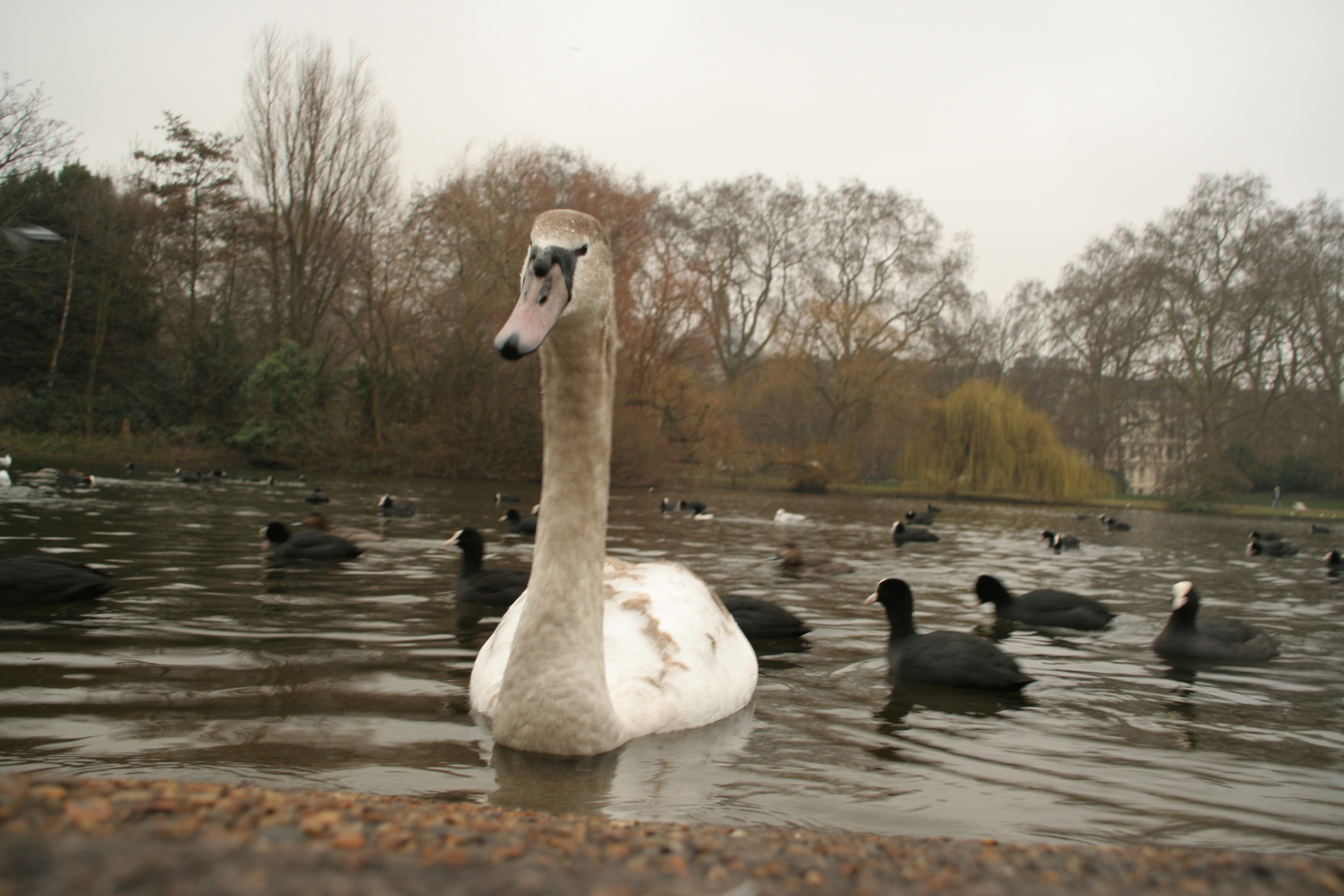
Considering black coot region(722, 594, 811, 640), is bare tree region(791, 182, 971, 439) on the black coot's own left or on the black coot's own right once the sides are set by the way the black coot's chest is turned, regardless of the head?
on the black coot's own right

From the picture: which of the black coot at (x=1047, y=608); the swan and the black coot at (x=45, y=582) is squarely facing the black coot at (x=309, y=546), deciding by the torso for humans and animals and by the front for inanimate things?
the black coot at (x=1047, y=608)

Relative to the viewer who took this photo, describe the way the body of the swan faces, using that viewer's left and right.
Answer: facing the viewer and to the left of the viewer

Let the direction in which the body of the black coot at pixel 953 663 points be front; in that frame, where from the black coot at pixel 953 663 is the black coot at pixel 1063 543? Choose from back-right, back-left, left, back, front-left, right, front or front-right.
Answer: right

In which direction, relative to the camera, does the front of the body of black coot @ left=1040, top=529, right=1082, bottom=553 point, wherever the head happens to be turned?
to the viewer's left

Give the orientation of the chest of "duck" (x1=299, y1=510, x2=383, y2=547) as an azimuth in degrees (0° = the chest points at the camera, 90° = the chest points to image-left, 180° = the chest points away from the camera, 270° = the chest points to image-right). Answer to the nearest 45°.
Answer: approximately 90°

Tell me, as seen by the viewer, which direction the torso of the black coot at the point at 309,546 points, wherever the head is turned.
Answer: to the viewer's left

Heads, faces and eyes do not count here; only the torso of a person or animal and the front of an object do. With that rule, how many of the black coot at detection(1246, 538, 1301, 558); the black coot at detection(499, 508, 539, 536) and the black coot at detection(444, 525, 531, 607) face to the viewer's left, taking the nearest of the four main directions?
3

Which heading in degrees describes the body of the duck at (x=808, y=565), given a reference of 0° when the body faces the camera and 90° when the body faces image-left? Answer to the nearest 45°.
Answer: approximately 90°

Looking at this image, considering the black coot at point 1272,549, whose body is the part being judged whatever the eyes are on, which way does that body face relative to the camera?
to the viewer's left

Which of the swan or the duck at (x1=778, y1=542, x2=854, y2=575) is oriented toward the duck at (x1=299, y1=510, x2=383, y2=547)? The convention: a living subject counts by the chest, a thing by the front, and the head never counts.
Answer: the duck at (x1=778, y1=542, x2=854, y2=575)

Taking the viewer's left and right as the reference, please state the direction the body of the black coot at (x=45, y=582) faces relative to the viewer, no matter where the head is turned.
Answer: facing to the left of the viewer

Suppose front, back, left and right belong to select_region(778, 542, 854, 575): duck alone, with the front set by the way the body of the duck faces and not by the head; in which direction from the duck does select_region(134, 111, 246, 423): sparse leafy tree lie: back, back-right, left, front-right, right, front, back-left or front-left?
front-right

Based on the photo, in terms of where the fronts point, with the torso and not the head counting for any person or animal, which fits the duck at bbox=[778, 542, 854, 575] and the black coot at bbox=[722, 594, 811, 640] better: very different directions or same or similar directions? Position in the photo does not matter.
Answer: same or similar directions

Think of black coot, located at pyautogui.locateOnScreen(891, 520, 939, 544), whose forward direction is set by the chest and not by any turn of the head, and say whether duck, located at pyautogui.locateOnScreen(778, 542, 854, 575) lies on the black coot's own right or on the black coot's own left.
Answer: on the black coot's own left

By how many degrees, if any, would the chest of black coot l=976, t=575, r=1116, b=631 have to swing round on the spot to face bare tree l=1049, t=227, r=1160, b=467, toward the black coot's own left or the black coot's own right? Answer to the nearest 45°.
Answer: approximately 90° to the black coot's own right
